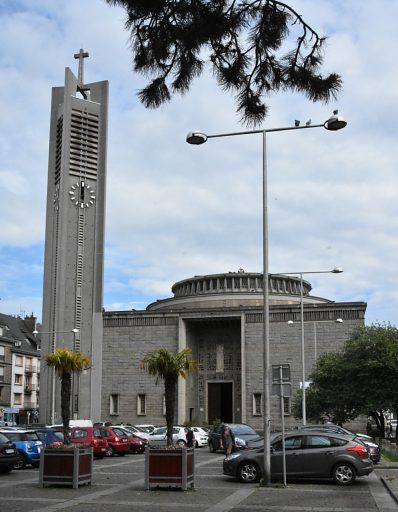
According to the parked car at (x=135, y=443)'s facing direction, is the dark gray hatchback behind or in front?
in front

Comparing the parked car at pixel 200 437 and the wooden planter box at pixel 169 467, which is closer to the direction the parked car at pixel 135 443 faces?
the wooden planter box

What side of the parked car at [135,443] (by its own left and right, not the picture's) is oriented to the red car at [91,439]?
right

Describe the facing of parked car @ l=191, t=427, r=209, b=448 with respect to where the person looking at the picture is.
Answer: facing the viewer and to the right of the viewer

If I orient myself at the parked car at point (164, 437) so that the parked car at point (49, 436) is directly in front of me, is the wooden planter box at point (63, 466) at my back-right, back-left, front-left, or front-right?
front-left

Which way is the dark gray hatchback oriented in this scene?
to the viewer's left

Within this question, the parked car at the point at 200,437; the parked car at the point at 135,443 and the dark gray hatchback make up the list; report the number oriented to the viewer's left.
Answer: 1

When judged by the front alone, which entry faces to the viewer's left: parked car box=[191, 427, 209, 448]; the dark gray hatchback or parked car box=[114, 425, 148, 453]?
the dark gray hatchback

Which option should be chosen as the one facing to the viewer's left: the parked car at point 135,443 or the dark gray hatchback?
the dark gray hatchback

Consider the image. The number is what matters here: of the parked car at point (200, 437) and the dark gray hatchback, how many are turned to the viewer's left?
1

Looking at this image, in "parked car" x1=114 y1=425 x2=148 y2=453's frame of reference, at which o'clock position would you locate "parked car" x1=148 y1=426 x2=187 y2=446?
"parked car" x1=148 y1=426 x2=187 y2=446 is roughly at 9 o'clock from "parked car" x1=114 y1=425 x2=148 y2=453.

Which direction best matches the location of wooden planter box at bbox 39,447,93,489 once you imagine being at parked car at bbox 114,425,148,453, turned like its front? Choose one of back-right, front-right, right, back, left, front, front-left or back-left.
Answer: front-right

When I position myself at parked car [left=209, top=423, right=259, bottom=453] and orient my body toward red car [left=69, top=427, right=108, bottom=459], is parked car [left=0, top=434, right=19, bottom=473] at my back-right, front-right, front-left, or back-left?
front-left

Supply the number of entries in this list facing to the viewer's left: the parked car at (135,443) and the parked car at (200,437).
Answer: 0
